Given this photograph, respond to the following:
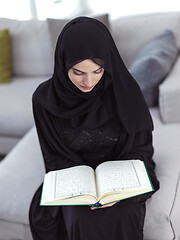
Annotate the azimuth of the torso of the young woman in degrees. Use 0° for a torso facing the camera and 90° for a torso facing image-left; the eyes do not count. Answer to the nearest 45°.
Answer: approximately 0°

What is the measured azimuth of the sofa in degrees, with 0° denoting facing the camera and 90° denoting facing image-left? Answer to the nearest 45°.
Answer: approximately 0°

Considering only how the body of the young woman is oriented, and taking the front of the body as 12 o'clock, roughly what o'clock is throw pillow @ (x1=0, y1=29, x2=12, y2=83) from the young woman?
The throw pillow is roughly at 5 o'clock from the young woman.

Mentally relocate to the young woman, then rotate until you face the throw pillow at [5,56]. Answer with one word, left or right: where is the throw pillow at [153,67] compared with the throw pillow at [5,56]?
right

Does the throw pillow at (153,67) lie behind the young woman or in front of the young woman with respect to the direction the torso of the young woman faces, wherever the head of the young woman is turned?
behind
